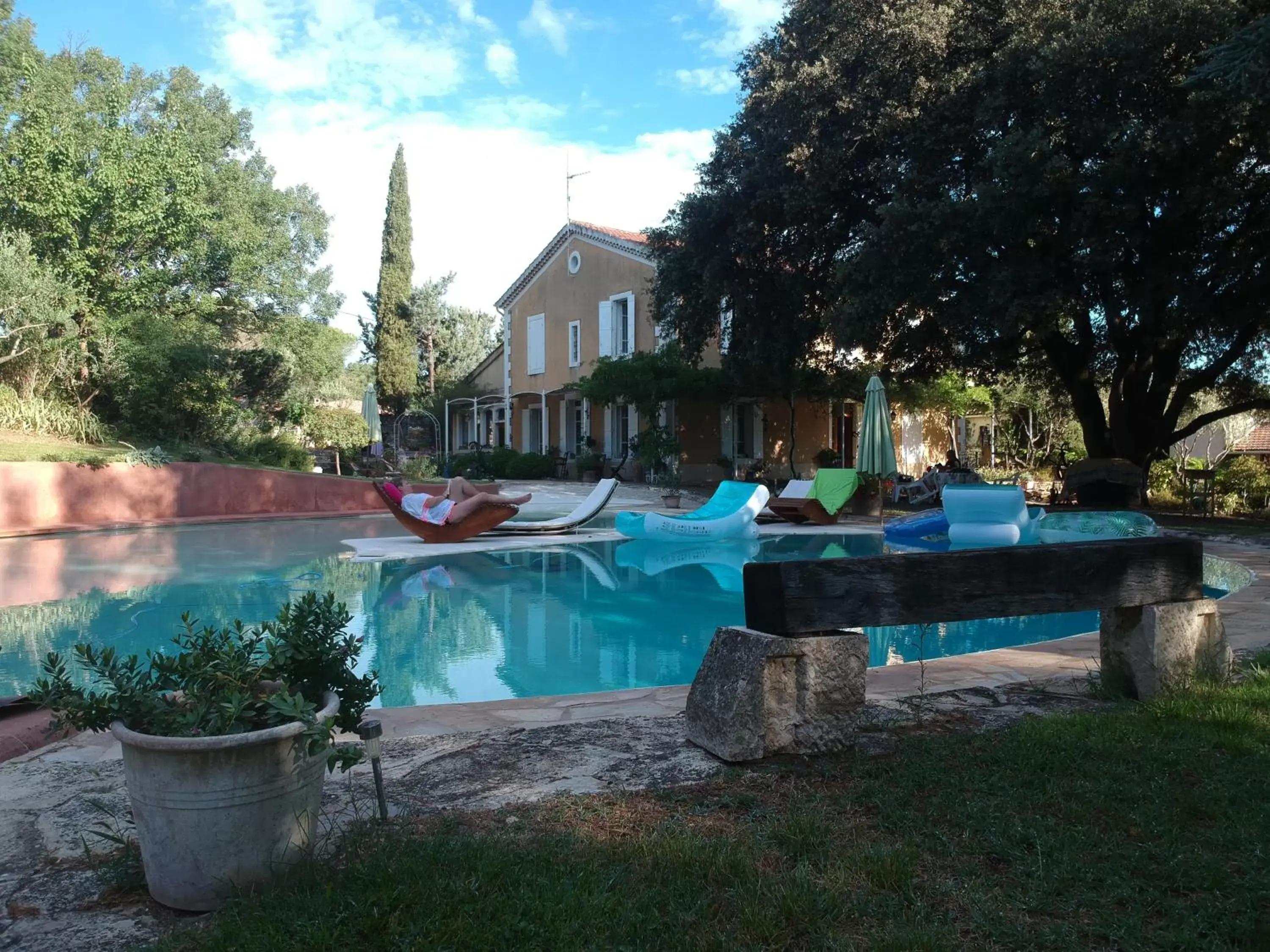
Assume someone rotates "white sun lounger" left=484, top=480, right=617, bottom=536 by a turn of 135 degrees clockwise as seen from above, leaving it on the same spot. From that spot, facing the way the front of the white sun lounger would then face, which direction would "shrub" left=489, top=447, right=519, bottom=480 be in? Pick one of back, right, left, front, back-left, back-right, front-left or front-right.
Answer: front-left

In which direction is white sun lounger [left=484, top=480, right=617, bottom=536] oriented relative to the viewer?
to the viewer's left

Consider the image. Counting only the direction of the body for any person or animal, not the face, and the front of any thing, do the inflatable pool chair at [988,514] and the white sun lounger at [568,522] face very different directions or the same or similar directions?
very different directions

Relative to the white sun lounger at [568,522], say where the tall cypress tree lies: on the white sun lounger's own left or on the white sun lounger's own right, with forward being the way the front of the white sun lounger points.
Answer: on the white sun lounger's own right

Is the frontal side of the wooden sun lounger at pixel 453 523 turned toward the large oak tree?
yes

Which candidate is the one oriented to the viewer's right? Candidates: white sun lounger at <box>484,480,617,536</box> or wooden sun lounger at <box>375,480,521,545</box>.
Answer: the wooden sun lounger

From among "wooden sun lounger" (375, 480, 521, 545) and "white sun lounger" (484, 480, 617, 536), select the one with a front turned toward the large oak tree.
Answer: the wooden sun lounger

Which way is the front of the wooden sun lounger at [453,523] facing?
to the viewer's right

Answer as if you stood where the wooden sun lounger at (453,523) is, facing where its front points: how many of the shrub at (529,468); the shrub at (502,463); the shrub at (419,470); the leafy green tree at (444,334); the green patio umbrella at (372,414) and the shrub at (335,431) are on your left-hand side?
6

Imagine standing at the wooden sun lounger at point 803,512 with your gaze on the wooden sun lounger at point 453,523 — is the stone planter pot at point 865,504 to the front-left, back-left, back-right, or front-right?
back-right

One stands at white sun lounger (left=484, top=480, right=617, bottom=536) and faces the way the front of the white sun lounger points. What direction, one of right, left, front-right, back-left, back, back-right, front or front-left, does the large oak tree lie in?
back

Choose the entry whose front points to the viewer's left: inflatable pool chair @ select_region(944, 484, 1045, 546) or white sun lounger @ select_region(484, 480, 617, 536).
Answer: the white sun lounger
